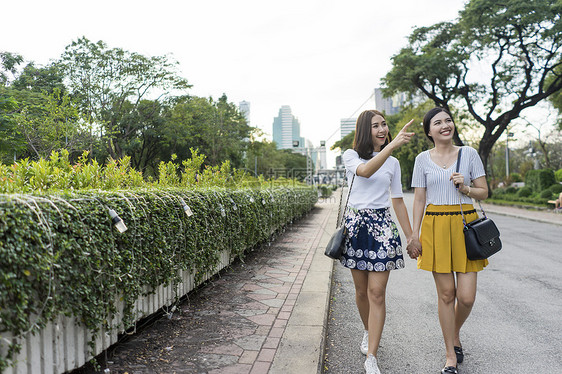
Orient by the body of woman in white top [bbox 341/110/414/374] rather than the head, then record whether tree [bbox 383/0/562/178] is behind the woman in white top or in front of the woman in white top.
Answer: behind

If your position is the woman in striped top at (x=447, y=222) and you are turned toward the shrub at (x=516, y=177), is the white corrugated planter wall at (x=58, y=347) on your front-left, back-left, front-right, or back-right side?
back-left

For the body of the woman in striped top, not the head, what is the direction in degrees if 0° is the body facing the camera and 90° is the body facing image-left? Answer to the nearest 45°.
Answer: approximately 0°

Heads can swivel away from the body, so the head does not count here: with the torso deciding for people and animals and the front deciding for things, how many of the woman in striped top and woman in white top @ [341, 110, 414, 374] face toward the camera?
2

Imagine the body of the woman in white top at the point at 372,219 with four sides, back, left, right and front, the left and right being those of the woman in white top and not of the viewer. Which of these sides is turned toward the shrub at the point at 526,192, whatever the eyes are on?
back

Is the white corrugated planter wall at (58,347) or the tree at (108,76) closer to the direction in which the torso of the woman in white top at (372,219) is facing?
the white corrugated planter wall

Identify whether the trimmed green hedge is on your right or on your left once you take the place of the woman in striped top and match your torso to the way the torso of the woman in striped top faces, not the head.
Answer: on your right

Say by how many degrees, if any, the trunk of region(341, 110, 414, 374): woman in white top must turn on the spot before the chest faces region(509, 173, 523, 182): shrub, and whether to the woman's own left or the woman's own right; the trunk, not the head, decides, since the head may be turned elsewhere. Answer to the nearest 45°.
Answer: approximately 180°

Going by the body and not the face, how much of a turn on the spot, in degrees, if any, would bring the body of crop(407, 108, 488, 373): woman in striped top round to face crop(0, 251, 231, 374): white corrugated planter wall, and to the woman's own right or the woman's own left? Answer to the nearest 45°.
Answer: approximately 45° to the woman's own right

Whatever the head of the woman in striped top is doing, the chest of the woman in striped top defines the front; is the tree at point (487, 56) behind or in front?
behind
